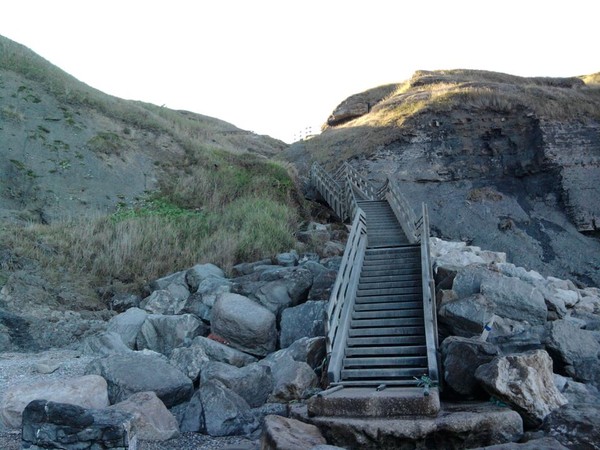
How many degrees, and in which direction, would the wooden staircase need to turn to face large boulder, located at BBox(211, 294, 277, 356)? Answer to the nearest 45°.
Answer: approximately 90° to its right

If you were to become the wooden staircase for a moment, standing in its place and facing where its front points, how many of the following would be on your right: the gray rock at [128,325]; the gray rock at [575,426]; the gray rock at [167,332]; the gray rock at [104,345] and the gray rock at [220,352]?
4

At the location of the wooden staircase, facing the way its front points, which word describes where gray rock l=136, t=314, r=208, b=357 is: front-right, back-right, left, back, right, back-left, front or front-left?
right

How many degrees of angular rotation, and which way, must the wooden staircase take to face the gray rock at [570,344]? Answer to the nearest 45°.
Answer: approximately 90° to its left

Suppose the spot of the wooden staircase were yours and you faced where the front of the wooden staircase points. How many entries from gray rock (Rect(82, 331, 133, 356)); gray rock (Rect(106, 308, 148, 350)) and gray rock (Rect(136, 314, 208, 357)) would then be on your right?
3

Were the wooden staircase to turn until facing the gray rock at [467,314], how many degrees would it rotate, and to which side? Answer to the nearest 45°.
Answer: approximately 90° to its left

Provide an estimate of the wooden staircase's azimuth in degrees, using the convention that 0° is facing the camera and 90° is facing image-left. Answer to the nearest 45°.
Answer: approximately 0°

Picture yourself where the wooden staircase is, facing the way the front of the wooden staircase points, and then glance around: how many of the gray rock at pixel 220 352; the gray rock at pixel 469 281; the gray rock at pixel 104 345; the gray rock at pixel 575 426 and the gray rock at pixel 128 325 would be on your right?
3

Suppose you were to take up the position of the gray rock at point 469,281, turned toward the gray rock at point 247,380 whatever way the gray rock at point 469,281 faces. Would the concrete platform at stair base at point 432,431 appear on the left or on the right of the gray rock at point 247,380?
left

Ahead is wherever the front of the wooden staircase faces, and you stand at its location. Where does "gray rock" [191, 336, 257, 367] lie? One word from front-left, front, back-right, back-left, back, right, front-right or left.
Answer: right

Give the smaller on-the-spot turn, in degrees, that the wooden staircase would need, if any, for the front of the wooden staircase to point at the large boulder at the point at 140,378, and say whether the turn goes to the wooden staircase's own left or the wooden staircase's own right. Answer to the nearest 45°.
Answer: approximately 45° to the wooden staircase's own right

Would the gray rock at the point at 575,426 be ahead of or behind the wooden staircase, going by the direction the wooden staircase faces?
ahead

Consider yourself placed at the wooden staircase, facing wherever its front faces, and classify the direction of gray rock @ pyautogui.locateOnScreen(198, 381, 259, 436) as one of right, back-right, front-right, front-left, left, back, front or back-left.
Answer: front-right

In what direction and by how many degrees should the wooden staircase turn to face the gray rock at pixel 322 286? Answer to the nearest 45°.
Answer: approximately 135° to its right

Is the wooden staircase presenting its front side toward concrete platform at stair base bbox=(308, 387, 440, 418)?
yes
